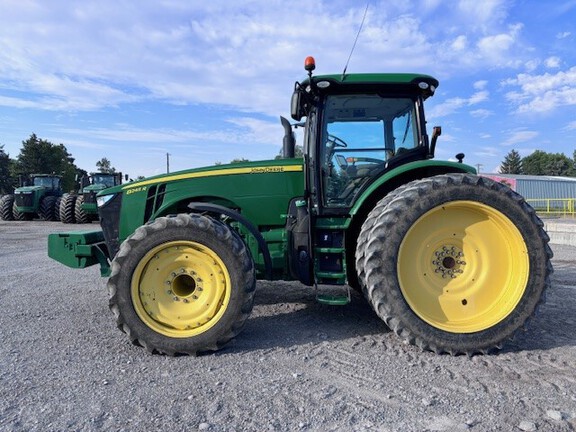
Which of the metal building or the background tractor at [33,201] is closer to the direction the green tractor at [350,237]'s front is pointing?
the background tractor

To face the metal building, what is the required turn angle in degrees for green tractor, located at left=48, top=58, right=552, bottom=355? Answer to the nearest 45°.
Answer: approximately 135° to its right

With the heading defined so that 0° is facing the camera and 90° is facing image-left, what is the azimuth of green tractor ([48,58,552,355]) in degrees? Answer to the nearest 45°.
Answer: approximately 90°

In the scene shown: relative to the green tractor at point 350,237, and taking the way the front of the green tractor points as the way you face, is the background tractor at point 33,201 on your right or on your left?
on your right

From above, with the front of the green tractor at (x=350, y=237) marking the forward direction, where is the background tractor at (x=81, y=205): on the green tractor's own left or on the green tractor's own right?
on the green tractor's own right

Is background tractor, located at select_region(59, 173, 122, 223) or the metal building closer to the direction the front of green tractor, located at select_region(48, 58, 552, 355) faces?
the background tractor
